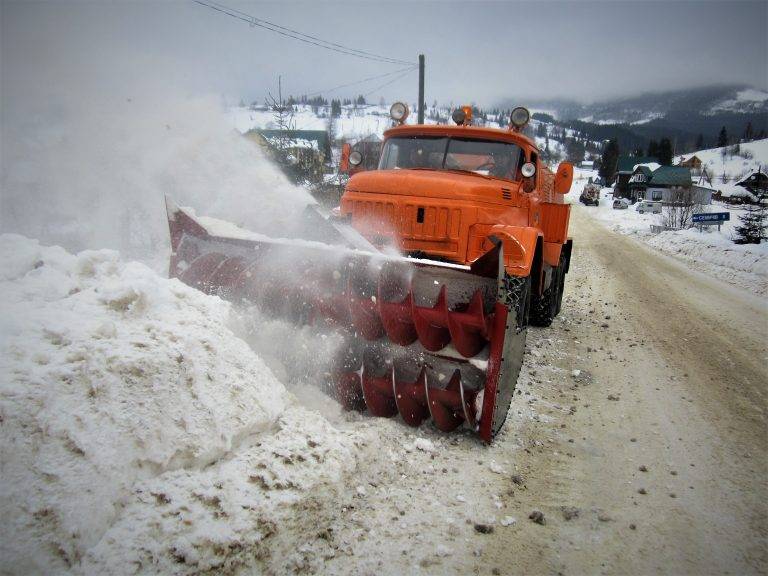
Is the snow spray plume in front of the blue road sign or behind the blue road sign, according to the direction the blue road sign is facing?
in front

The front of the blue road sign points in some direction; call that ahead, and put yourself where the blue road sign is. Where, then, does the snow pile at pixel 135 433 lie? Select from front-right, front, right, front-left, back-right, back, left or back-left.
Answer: front

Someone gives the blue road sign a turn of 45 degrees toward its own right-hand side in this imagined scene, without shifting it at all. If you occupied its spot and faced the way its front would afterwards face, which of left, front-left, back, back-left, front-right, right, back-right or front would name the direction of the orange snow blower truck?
front-left

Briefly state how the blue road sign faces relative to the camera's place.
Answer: facing the viewer
